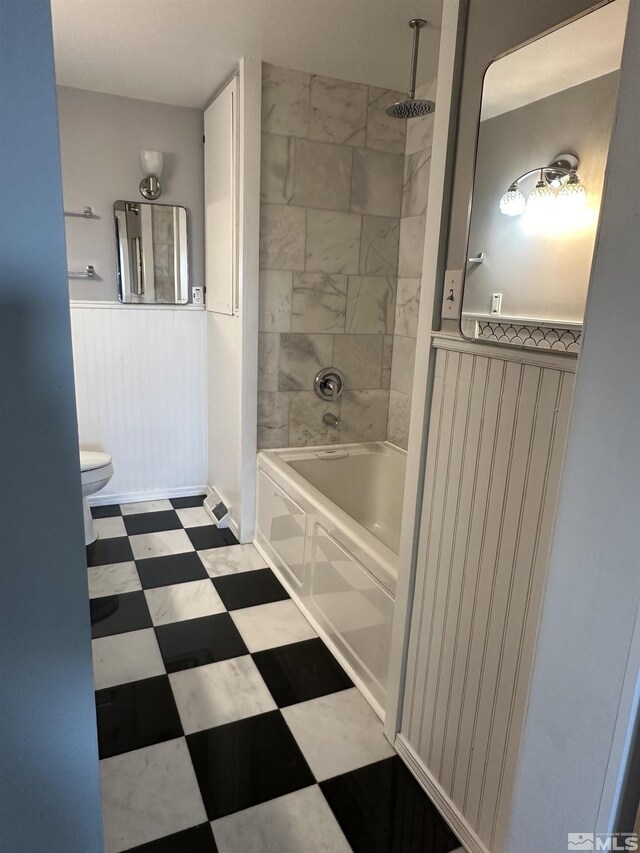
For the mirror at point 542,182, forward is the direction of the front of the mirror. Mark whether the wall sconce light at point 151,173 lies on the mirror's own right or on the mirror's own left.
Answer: on the mirror's own right

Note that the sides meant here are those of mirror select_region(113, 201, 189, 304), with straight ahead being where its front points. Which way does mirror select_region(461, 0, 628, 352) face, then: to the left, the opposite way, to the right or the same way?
to the right

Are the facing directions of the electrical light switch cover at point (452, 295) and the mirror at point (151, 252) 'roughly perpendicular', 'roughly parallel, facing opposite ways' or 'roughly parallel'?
roughly perpendicular
